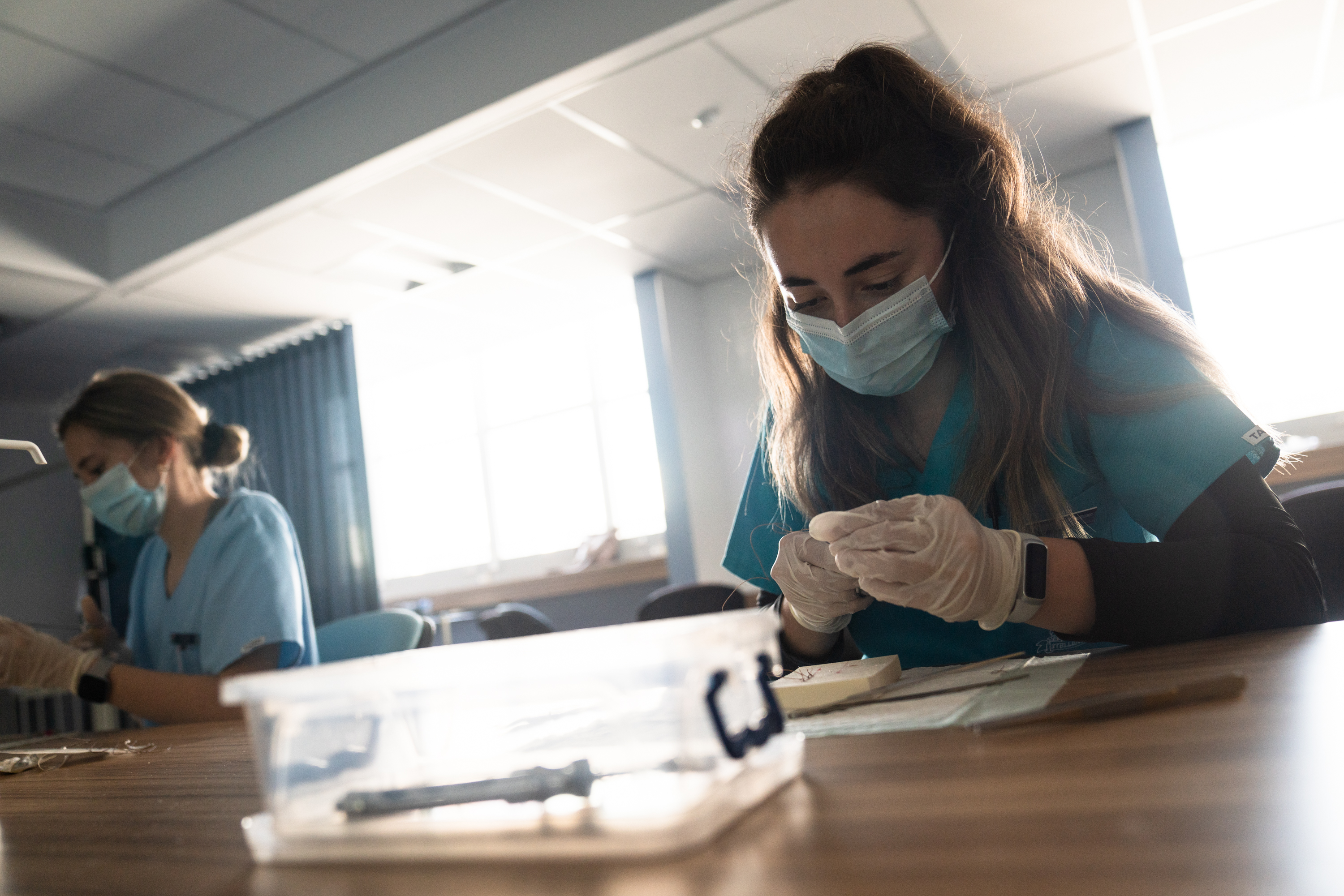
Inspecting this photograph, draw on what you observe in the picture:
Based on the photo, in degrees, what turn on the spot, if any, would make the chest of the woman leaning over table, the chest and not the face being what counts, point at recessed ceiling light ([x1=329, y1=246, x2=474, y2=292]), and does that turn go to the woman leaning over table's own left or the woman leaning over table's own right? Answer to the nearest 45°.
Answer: approximately 90° to the woman leaning over table's own right

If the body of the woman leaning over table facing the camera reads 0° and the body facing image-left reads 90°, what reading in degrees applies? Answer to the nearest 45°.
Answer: approximately 45°

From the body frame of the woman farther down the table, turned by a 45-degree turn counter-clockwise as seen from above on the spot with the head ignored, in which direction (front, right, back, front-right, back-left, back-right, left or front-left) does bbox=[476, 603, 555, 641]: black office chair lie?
back-left

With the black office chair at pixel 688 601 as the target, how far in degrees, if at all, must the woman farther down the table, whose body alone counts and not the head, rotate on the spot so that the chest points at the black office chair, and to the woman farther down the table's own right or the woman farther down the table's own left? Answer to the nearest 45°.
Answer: approximately 180°
